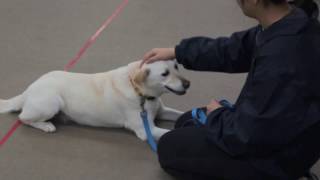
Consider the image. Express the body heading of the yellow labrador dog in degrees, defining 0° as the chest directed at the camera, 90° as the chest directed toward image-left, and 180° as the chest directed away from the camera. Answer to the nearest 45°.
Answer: approximately 270°
